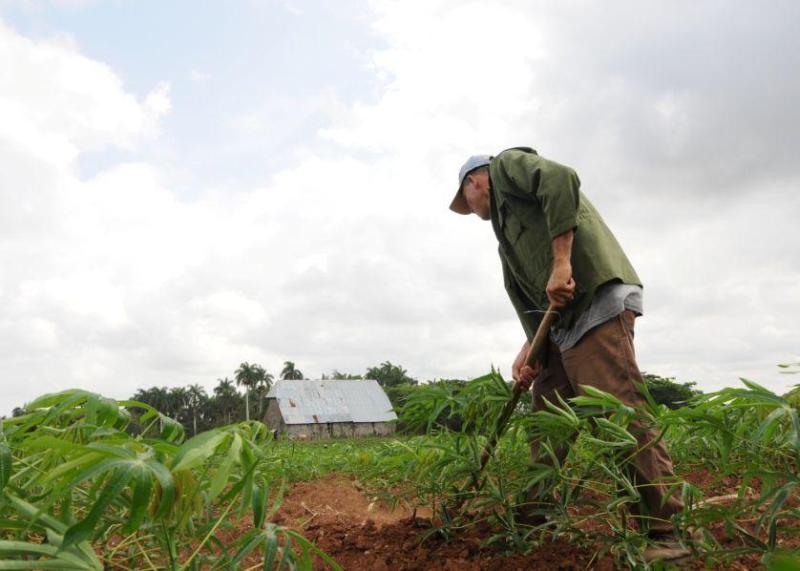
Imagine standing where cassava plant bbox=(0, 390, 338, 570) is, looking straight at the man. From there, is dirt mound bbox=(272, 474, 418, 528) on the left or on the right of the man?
left

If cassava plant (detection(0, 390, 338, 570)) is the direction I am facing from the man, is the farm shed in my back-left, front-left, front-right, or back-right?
back-right

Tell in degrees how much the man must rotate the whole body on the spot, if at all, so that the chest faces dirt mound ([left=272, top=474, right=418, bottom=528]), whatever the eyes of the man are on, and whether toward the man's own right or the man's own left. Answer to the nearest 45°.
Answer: approximately 45° to the man's own right

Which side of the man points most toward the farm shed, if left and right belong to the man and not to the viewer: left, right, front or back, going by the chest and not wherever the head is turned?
right

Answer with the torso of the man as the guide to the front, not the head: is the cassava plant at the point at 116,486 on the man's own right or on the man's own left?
on the man's own left

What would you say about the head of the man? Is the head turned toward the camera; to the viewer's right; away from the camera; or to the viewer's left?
to the viewer's left

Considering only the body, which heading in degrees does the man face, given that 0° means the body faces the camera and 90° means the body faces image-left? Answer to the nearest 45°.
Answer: approximately 90°
